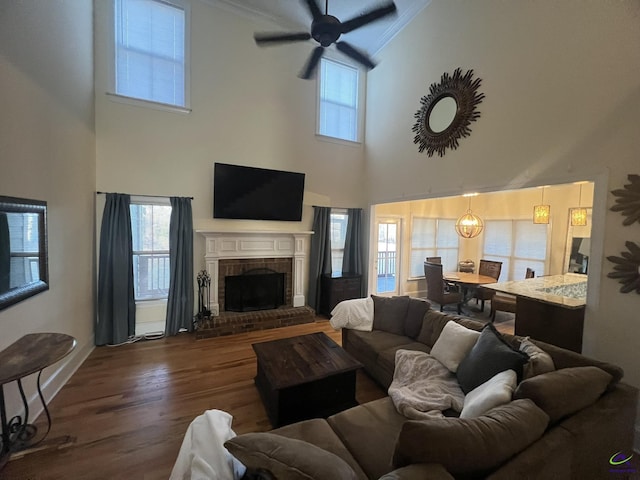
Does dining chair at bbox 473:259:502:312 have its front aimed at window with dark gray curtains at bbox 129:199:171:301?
yes

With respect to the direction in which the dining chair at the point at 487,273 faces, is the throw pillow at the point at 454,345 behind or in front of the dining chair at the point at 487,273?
in front

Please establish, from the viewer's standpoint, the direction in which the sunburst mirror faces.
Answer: facing the viewer and to the left of the viewer

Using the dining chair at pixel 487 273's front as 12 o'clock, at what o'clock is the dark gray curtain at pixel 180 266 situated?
The dark gray curtain is roughly at 12 o'clock from the dining chair.

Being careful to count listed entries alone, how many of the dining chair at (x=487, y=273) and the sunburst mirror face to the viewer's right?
0

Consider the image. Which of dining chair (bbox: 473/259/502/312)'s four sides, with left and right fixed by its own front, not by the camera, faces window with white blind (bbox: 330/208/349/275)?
front

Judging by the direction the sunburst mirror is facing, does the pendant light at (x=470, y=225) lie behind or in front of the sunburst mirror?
behind

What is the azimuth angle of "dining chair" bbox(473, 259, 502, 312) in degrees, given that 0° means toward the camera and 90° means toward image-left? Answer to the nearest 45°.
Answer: approximately 45°
